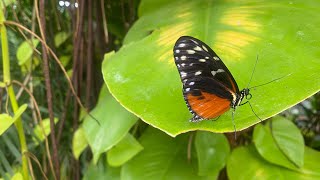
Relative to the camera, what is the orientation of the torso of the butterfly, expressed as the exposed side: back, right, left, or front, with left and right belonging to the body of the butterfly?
right
